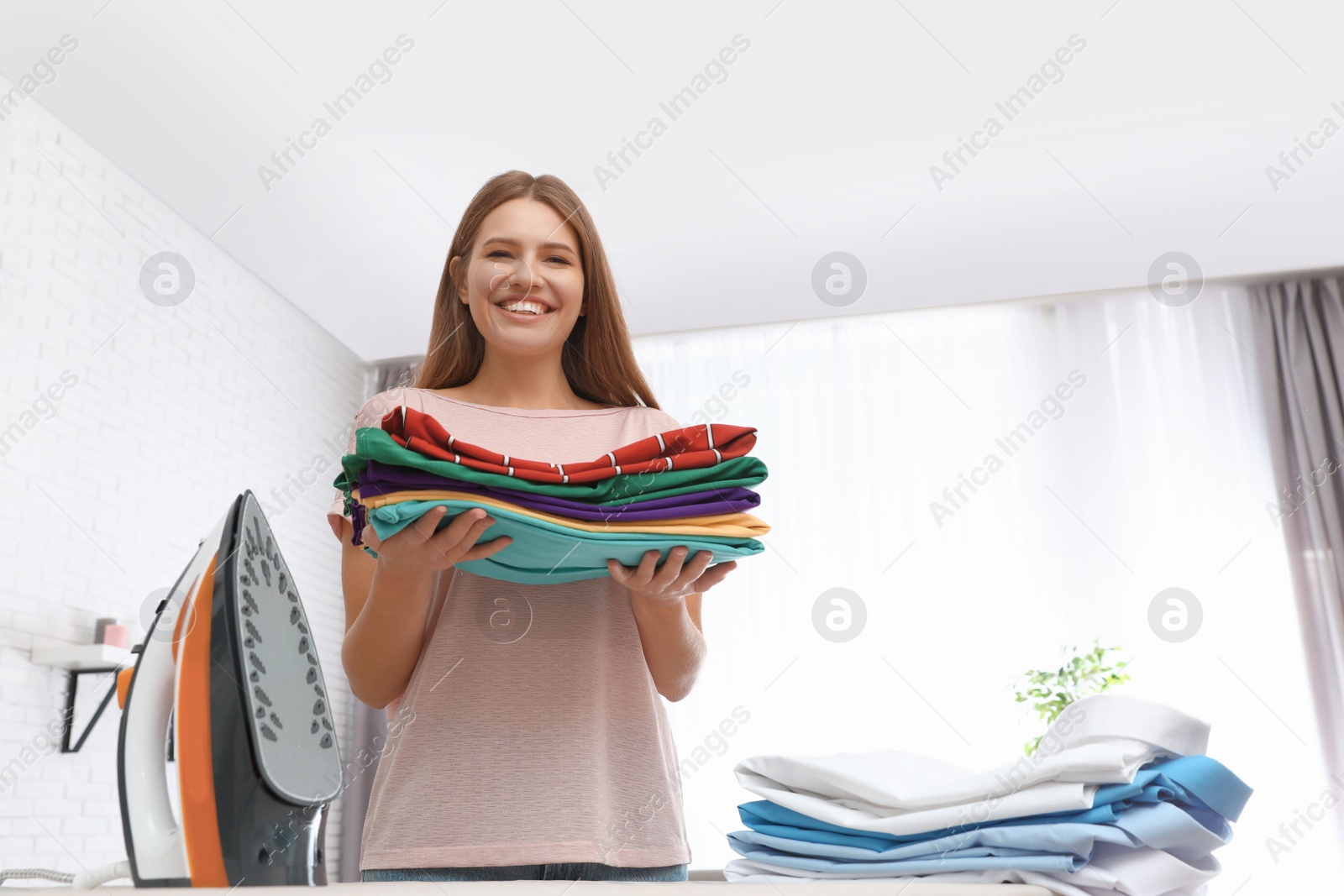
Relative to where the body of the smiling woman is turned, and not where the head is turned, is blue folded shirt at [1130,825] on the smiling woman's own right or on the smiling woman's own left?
on the smiling woman's own left

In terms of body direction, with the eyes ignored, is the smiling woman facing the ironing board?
yes

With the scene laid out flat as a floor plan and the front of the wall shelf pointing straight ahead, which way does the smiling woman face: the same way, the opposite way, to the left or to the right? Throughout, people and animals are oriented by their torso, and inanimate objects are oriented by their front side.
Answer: to the right

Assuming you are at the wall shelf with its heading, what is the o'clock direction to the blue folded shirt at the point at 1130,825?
The blue folded shirt is roughly at 1 o'clock from the wall shelf.

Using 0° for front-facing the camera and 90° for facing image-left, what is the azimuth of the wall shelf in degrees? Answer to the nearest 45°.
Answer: approximately 315°

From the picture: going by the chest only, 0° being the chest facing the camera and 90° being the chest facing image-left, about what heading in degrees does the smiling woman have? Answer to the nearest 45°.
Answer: approximately 0°
